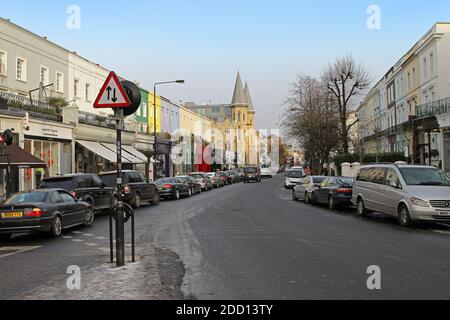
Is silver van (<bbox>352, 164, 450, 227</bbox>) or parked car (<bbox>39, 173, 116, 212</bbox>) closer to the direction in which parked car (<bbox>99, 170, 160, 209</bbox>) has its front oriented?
the silver van

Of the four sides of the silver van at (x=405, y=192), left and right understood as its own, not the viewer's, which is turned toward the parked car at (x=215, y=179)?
back

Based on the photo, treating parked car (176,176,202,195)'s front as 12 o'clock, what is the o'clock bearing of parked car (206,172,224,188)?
parked car (206,172,224,188) is roughly at 11 o'clock from parked car (176,176,202,195).

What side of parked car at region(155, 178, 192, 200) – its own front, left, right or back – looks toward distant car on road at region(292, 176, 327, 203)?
right

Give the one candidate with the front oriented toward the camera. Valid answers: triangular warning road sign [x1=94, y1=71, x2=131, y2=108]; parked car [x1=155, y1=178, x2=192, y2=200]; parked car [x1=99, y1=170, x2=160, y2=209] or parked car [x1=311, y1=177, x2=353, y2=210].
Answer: the triangular warning road sign
